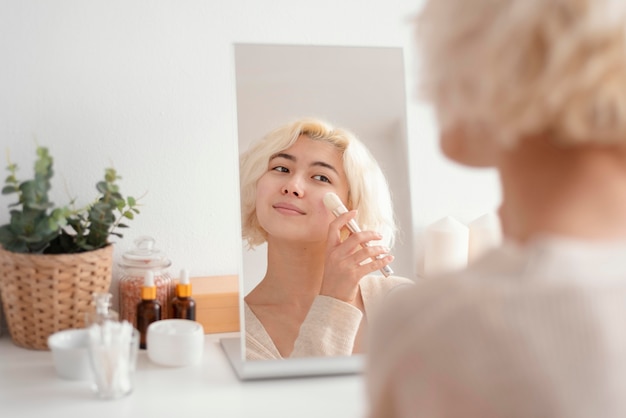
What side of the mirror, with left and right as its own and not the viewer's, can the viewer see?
front

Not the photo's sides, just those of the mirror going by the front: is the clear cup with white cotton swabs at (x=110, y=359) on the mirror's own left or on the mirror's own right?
on the mirror's own right

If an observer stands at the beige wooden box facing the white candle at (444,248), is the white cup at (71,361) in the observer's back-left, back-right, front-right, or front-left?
back-right

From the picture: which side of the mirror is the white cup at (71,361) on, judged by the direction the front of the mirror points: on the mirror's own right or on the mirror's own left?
on the mirror's own right
